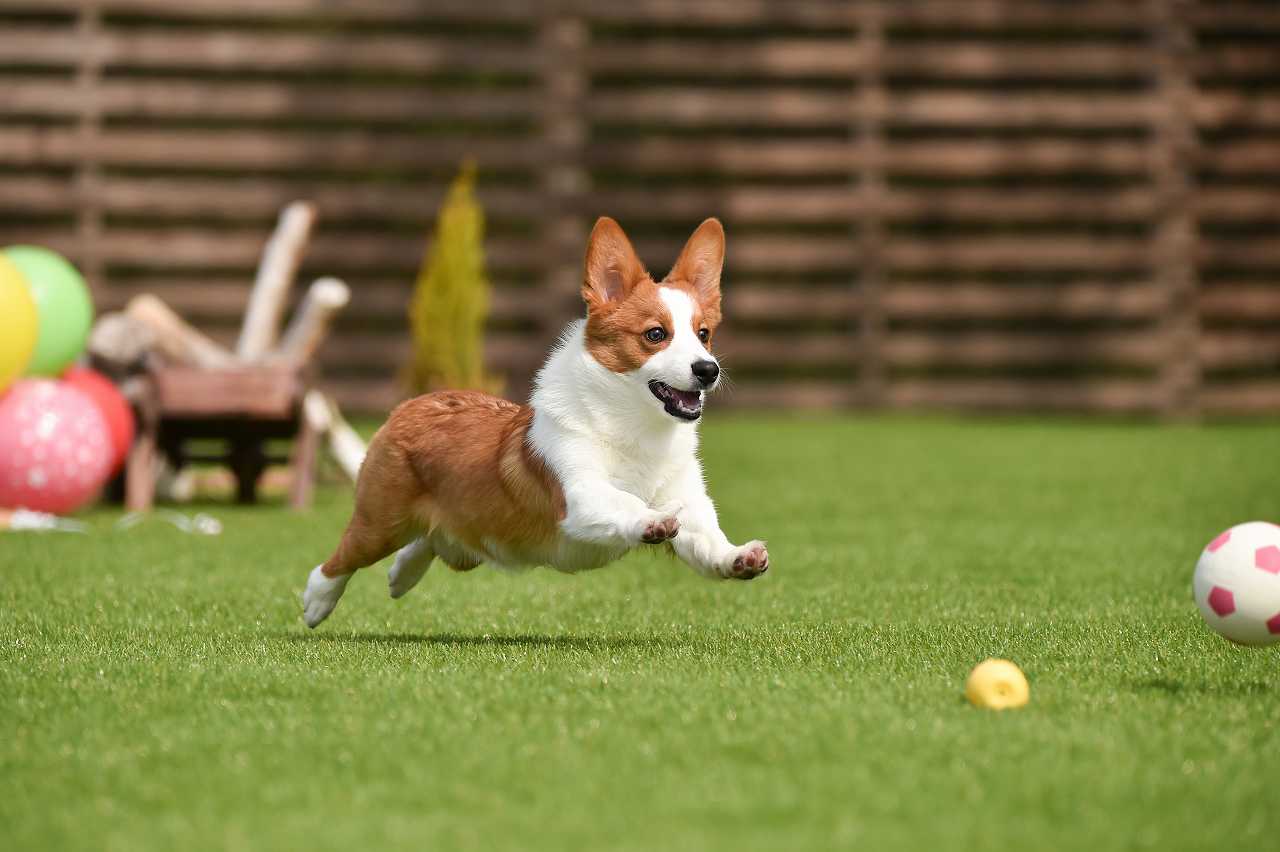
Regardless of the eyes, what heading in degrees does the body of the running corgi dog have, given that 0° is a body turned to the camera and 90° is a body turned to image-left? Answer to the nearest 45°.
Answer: approximately 315°

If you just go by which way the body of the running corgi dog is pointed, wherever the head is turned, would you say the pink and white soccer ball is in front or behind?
in front

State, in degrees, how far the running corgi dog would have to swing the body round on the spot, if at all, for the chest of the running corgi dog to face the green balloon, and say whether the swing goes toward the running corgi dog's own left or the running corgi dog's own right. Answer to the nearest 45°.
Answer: approximately 180°

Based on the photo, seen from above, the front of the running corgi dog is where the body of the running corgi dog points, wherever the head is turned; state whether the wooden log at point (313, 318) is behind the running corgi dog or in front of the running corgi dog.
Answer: behind

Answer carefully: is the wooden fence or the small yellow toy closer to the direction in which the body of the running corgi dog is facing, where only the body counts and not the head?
the small yellow toy

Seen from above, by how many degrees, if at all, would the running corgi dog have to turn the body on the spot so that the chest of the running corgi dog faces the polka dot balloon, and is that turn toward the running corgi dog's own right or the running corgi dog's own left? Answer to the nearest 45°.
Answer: approximately 180°

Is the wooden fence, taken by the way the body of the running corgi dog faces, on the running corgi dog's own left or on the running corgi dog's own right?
on the running corgi dog's own left

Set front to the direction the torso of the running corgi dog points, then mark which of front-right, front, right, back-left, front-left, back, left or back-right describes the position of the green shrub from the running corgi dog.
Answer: back-left

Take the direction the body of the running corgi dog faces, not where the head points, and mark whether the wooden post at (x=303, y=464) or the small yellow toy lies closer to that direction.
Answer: the small yellow toy

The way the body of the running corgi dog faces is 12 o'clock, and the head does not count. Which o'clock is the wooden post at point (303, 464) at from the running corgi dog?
The wooden post is roughly at 7 o'clock from the running corgi dog.

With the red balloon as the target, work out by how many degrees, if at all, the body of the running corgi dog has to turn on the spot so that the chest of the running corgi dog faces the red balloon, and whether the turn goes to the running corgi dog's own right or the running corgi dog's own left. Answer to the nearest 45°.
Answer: approximately 180°
